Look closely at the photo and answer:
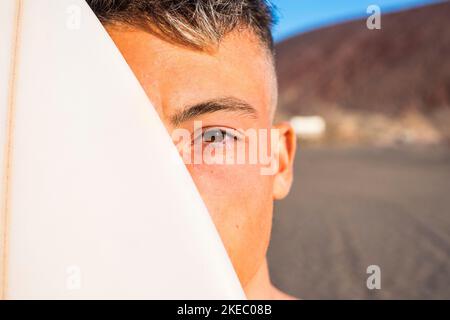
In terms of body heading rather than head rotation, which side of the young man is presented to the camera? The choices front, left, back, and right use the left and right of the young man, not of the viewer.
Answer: front
